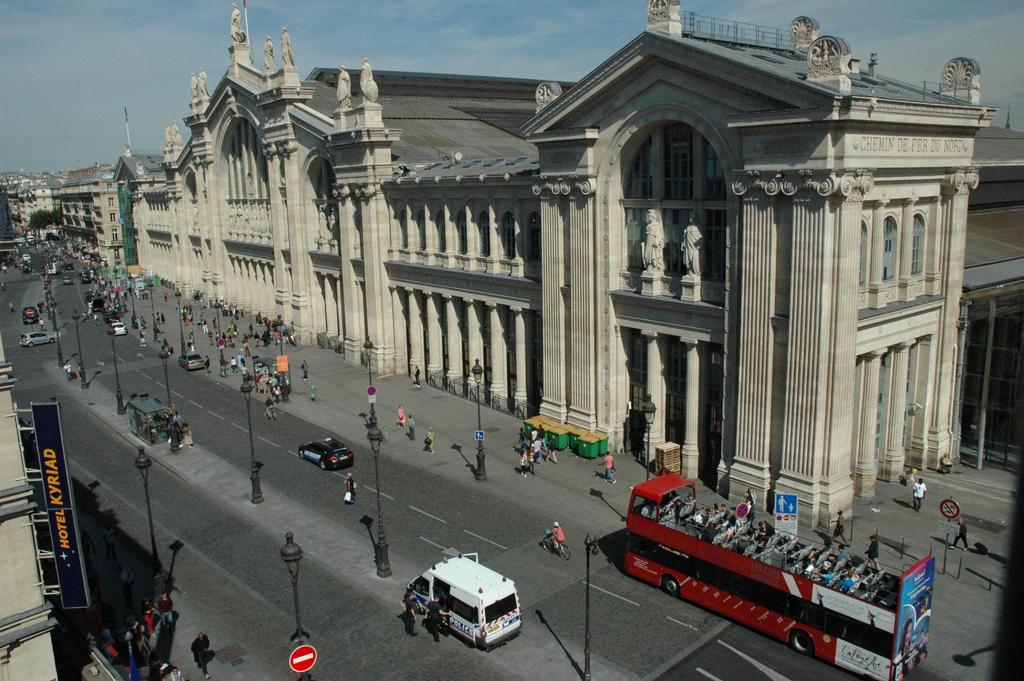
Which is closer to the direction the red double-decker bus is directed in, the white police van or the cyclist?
the cyclist

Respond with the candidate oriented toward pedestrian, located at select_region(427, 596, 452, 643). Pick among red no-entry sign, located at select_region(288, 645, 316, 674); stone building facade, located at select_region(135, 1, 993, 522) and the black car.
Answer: the stone building facade

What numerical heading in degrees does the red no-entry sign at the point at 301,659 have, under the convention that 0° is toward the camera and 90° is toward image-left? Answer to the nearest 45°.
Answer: approximately 0°

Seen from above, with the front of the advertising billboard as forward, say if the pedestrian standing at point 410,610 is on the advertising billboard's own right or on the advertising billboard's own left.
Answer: on the advertising billboard's own right

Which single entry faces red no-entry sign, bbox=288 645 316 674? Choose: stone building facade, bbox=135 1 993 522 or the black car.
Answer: the stone building facade

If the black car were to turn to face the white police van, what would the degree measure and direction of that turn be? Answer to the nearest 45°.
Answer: approximately 135° to its left

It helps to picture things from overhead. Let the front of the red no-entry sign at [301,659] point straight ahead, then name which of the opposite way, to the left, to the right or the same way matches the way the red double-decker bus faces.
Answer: the opposite way

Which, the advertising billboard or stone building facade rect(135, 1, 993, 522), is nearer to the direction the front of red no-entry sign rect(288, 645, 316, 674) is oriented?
the advertising billboard

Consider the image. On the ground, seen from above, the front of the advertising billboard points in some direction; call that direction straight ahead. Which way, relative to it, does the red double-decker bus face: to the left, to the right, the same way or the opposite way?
the opposite way

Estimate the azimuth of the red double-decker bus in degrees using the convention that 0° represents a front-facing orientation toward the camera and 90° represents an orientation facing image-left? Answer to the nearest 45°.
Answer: approximately 135°
